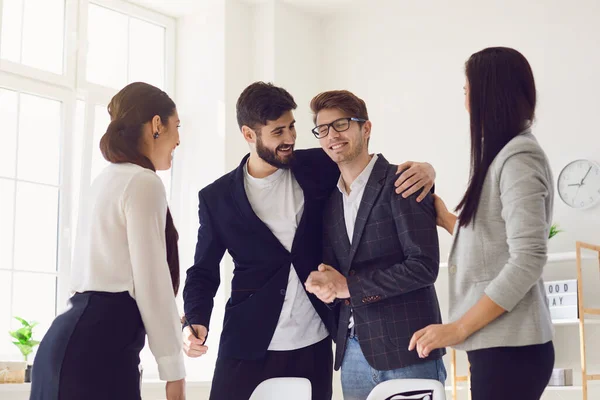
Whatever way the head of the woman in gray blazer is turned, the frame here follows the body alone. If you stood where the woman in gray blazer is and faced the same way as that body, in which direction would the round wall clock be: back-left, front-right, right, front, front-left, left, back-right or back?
right

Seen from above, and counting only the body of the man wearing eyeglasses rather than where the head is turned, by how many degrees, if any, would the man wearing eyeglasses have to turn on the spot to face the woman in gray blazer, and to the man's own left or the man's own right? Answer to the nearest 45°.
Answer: approximately 90° to the man's own left

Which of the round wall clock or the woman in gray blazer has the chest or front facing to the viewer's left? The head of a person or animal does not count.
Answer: the woman in gray blazer

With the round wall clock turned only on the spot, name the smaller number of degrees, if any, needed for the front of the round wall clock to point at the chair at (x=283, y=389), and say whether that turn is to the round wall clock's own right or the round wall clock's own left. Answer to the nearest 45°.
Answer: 0° — it already faces it

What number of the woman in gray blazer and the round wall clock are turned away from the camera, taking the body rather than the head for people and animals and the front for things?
0

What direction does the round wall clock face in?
toward the camera

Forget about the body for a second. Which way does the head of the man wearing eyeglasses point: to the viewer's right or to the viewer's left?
to the viewer's left

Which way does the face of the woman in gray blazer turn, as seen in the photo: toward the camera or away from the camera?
away from the camera
